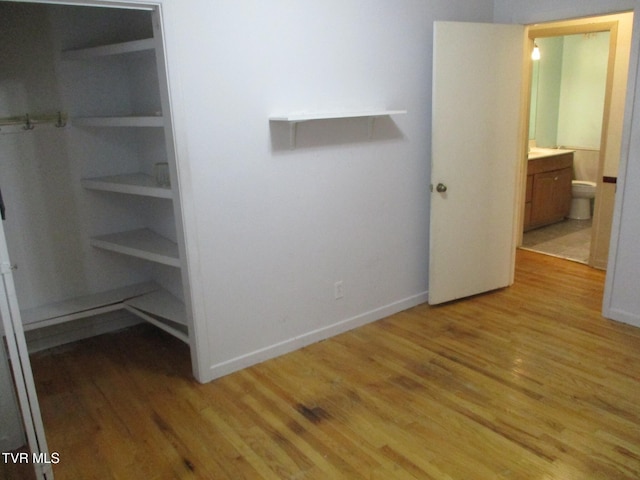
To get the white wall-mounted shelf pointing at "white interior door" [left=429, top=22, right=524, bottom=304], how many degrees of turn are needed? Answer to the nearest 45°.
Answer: approximately 90° to its left

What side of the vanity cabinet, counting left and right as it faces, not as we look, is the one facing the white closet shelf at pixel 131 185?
right

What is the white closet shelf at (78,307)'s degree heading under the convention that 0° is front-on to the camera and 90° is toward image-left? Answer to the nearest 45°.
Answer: approximately 315°

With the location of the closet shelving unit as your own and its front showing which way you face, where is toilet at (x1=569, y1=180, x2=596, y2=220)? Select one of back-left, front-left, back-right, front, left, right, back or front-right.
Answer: back-left

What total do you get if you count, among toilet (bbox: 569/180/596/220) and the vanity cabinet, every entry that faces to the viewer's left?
0

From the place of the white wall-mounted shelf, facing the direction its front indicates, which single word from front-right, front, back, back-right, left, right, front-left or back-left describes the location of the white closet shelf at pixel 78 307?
back-right

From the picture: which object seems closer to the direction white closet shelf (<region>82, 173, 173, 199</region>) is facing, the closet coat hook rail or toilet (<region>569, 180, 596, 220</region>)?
the closet coat hook rail

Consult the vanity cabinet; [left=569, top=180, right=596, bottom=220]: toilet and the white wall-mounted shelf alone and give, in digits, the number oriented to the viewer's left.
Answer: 0

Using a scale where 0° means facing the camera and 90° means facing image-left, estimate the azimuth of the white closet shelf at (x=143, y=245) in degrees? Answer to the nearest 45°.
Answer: approximately 45°

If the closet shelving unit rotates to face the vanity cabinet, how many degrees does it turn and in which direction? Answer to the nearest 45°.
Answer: approximately 135° to its left

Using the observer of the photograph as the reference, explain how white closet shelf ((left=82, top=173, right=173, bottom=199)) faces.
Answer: facing the viewer and to the left of the viewer

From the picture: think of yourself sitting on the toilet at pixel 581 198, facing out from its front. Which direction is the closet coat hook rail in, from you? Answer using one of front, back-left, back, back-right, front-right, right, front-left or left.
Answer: right

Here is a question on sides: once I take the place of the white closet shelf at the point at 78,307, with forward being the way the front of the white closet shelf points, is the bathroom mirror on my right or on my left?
on my left

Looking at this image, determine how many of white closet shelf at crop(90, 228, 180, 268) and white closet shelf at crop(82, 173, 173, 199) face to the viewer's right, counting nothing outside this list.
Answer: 0

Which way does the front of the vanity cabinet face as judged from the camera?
facing the viewer and to the right of the viewer
